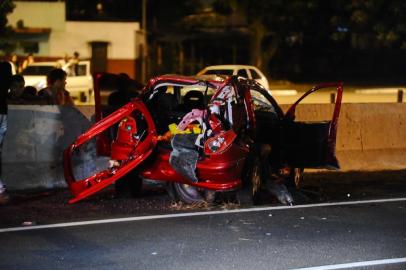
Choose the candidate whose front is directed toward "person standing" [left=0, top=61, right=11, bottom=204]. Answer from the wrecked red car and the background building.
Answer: the background building

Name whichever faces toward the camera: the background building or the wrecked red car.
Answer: the background building

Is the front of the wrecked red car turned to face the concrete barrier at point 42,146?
no

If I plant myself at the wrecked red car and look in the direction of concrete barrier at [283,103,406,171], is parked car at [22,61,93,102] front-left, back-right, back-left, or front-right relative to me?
front-left

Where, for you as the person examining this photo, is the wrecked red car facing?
facing away from the viewer and to the right of the viewer

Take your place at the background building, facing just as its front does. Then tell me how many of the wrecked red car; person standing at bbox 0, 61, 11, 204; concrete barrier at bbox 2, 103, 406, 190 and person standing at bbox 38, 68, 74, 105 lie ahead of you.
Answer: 4

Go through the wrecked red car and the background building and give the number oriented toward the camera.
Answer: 1

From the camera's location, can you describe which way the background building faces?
facing the viewer

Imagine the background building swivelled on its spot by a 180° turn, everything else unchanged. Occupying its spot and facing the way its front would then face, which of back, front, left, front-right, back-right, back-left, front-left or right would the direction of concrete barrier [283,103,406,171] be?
back

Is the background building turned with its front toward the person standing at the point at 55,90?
yes

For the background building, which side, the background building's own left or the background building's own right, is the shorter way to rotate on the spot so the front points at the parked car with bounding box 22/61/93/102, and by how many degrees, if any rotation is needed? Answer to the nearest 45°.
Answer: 0° — it already faces it

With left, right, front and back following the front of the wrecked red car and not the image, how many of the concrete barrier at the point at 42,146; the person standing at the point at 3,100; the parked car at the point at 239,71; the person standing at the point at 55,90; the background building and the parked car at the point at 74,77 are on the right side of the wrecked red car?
0

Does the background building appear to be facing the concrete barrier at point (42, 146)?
yes

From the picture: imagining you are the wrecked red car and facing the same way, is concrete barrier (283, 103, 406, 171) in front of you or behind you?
in front

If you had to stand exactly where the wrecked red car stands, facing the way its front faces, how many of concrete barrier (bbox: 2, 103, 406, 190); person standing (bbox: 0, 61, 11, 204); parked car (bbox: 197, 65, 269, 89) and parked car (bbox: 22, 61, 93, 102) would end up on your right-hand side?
0
